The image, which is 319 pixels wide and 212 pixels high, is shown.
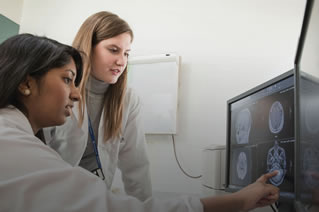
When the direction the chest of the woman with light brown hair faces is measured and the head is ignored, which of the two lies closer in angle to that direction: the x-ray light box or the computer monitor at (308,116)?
the computer monitor

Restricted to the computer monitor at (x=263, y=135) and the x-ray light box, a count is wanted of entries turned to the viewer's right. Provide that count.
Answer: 0

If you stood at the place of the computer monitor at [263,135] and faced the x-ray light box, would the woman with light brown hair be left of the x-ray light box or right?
left

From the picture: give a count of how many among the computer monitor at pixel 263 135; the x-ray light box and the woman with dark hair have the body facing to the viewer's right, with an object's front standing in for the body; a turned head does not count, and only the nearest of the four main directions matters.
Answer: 1

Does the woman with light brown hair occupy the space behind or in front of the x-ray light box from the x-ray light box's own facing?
in front

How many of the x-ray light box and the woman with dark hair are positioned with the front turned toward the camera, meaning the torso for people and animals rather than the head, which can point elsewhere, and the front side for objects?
1

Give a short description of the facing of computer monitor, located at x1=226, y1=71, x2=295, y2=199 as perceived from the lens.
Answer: facing the viewer and to the left of the viewer

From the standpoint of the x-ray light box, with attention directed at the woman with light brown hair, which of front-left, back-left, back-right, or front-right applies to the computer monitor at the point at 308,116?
front-left

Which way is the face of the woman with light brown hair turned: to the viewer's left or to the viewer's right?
to the viewer's right

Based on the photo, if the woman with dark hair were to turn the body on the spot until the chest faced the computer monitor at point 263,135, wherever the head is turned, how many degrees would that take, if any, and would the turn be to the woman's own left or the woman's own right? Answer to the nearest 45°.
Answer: approximately 45° to the woman's own left

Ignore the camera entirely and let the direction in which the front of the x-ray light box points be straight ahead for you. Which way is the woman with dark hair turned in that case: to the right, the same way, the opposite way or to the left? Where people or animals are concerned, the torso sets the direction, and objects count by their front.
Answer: to the left

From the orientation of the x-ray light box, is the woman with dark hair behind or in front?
in front

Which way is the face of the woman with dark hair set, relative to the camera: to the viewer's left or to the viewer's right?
to the viewer's right

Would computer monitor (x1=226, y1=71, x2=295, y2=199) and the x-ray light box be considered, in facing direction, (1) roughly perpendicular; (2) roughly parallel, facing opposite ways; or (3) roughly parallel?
roughly perpendicular

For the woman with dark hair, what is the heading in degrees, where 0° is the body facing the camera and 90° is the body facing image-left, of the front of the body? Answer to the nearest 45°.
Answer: approximately 270°

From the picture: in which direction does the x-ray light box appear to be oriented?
toward the camera
